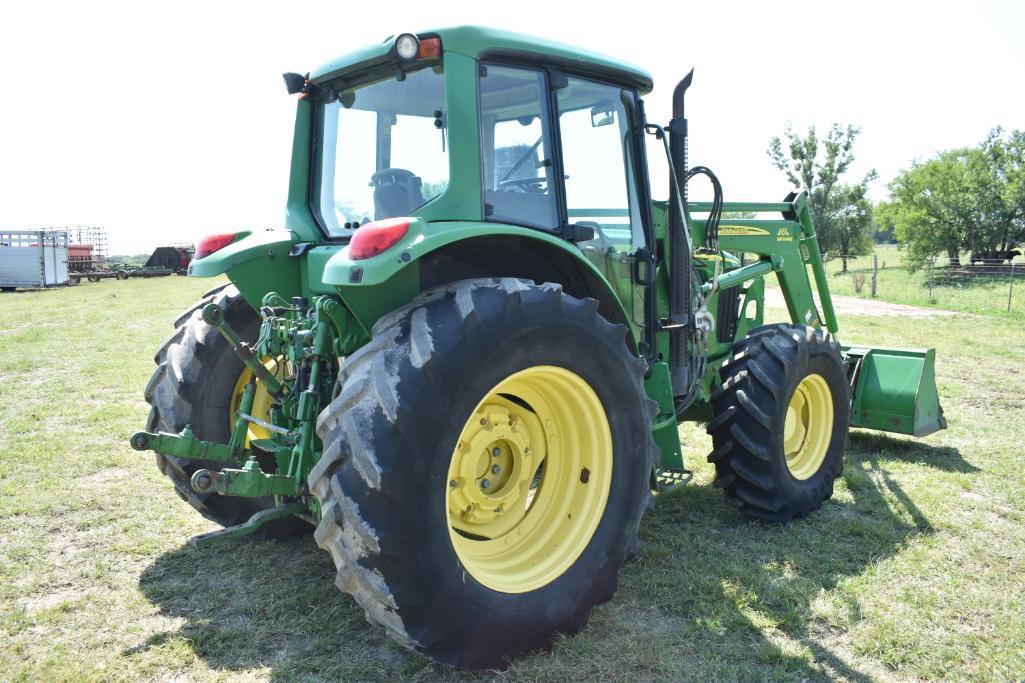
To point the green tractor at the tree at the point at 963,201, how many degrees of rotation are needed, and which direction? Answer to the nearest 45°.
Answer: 0° — it already faces it

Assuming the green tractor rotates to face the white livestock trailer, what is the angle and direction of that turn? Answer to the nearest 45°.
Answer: approximately 90° to its left

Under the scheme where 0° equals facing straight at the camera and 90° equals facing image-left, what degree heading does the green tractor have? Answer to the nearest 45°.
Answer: approximately 225°

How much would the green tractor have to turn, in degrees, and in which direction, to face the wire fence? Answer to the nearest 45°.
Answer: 0° — it already faces it

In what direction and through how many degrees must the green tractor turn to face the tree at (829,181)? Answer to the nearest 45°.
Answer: approximately 45° to its left
